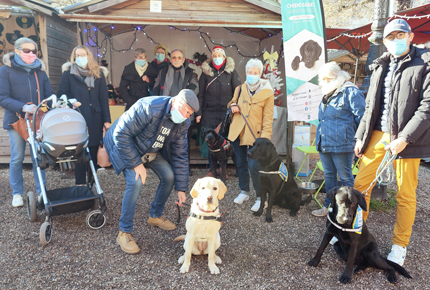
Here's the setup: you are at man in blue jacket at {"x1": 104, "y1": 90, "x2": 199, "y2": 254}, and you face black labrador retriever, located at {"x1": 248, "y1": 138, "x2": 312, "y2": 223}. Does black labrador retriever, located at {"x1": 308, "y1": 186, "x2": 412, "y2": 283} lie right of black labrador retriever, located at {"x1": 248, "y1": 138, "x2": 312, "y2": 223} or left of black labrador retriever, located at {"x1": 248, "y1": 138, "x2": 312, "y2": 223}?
right

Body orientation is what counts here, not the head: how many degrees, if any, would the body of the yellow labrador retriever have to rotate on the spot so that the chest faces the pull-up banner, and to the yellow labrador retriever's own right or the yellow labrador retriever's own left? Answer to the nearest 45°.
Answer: approximately 135° to the yellow labrador retriever's own left

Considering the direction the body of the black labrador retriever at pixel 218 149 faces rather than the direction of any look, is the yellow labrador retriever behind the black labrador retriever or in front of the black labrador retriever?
in front

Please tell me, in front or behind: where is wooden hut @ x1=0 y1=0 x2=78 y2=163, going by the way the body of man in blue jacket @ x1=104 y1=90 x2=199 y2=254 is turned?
behind

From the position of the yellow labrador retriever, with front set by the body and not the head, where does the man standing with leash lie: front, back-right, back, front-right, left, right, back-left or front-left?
left

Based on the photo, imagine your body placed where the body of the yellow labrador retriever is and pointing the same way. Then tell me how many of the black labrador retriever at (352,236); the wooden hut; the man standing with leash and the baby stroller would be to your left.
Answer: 2

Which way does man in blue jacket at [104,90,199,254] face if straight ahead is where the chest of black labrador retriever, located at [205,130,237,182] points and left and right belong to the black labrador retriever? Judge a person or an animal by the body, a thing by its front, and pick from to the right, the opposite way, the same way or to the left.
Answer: to the left

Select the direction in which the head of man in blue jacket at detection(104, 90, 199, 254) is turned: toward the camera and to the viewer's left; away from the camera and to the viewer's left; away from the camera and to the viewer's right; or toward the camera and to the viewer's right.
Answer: toward the camera and to the viewer's right

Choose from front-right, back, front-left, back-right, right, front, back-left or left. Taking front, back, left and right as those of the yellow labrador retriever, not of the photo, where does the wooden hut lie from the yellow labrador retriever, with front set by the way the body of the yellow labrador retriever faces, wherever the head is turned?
back-right

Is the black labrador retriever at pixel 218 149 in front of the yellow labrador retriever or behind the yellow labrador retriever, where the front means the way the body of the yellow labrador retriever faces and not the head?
behind

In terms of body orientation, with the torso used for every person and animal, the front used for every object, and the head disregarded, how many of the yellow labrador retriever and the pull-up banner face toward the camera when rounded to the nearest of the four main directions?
2

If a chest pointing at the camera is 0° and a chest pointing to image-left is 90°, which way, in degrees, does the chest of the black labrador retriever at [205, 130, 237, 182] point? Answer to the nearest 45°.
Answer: approximately 45°
